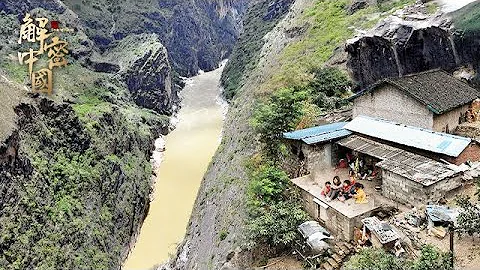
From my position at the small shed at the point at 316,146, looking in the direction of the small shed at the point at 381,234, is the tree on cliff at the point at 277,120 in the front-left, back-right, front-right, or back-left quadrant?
back-right

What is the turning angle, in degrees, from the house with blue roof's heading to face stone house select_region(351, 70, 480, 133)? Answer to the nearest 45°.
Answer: approximately 180°

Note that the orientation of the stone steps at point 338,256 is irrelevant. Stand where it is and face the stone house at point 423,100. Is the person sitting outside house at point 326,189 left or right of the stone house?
left

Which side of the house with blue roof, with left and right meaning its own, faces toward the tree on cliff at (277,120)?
right

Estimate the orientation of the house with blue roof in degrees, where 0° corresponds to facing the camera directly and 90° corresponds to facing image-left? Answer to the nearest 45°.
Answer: approximately 45°

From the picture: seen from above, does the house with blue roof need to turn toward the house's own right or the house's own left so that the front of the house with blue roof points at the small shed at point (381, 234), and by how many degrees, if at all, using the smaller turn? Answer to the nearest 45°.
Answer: approximately 45° to the house's own left

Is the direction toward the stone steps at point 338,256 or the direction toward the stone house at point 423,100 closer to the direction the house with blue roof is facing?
the stone steps

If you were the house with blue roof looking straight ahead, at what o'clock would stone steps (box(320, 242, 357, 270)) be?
The stone steps is roughly at 11 o'clock from the house with blue roof.

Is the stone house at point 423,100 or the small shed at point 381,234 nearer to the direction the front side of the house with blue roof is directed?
the small shed
